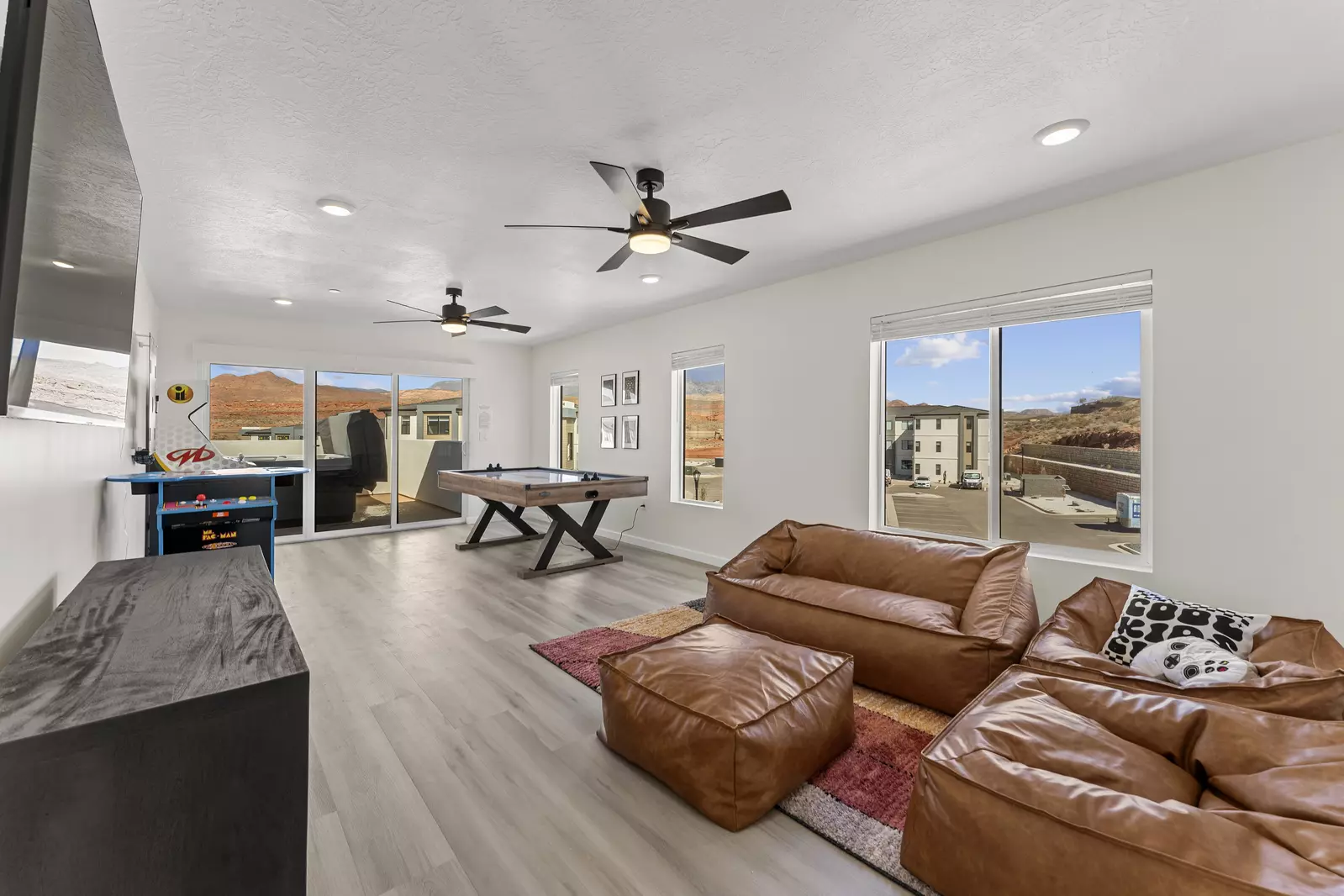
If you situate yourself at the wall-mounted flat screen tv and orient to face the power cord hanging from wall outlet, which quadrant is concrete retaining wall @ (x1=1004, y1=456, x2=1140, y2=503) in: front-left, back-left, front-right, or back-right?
front-right

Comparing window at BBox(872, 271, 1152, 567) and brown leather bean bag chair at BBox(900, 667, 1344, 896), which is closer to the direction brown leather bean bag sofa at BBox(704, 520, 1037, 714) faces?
the brown leather bean bag chair

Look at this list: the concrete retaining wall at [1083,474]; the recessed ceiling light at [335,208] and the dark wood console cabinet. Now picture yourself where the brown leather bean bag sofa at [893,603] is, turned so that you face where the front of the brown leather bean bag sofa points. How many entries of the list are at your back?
1

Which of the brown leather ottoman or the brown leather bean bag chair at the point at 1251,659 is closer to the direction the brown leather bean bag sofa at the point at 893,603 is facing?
the brown leather ottoman

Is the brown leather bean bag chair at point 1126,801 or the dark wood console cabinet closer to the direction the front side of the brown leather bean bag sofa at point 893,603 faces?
the dark wood console cabinet

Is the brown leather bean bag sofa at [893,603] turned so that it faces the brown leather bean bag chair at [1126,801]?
no

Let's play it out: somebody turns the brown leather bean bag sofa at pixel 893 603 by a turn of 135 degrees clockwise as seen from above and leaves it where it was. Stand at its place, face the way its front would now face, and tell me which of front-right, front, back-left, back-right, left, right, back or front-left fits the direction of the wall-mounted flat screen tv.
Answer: back-left

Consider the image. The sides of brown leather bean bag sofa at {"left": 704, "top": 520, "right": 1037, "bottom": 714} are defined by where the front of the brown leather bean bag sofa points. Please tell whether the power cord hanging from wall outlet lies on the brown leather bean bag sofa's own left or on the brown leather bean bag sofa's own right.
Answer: on the brown leather bean bag sofa's own right

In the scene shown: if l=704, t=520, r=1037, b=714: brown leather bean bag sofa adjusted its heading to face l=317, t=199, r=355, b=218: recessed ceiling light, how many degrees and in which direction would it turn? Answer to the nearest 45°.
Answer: approximately 45° to its right

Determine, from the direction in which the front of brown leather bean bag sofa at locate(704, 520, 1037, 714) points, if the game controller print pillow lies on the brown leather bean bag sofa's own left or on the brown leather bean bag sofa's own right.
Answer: on the brown leather bean bag sofa's own left

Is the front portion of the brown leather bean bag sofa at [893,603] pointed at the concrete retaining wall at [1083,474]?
no

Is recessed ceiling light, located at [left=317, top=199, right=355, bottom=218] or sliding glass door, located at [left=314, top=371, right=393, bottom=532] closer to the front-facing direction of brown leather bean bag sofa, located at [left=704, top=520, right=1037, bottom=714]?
the recessed ceiling light

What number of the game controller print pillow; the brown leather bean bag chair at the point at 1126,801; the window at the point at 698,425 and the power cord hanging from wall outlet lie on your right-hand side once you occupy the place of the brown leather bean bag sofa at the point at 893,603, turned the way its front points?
2

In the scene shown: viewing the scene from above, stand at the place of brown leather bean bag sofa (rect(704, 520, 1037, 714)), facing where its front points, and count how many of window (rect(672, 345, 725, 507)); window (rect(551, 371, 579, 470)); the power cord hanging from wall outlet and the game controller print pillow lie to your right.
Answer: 3

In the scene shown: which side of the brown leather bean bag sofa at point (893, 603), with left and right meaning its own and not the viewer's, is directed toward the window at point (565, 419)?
right

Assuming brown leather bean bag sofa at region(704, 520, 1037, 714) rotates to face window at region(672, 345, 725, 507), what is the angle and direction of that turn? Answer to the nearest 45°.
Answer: approximately 90° to its right

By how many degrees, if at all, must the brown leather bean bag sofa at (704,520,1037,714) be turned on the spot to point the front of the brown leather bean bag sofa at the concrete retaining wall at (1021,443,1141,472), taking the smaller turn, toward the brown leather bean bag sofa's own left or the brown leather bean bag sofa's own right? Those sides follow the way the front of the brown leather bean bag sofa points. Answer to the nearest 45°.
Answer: approximately 180°

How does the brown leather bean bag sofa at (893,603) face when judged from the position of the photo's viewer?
facing the viewer and to the left of the viewer
